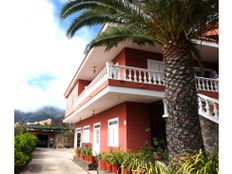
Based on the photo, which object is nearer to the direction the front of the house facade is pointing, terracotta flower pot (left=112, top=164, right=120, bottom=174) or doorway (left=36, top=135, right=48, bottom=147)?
the terracotta flower pot

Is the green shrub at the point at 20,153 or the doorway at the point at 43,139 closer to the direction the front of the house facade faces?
the green shrub

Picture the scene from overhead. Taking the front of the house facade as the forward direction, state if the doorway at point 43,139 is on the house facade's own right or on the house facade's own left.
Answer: on the house facade's own right
